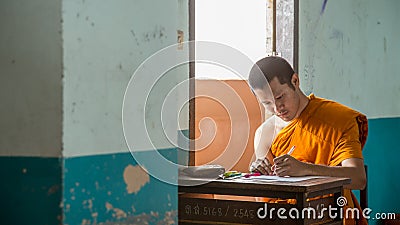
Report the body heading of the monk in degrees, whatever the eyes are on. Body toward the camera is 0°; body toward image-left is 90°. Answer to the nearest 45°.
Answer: approximately 45°

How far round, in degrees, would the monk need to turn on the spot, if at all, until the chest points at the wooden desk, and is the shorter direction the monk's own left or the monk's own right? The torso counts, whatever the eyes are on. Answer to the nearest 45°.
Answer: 0° — they already face it
